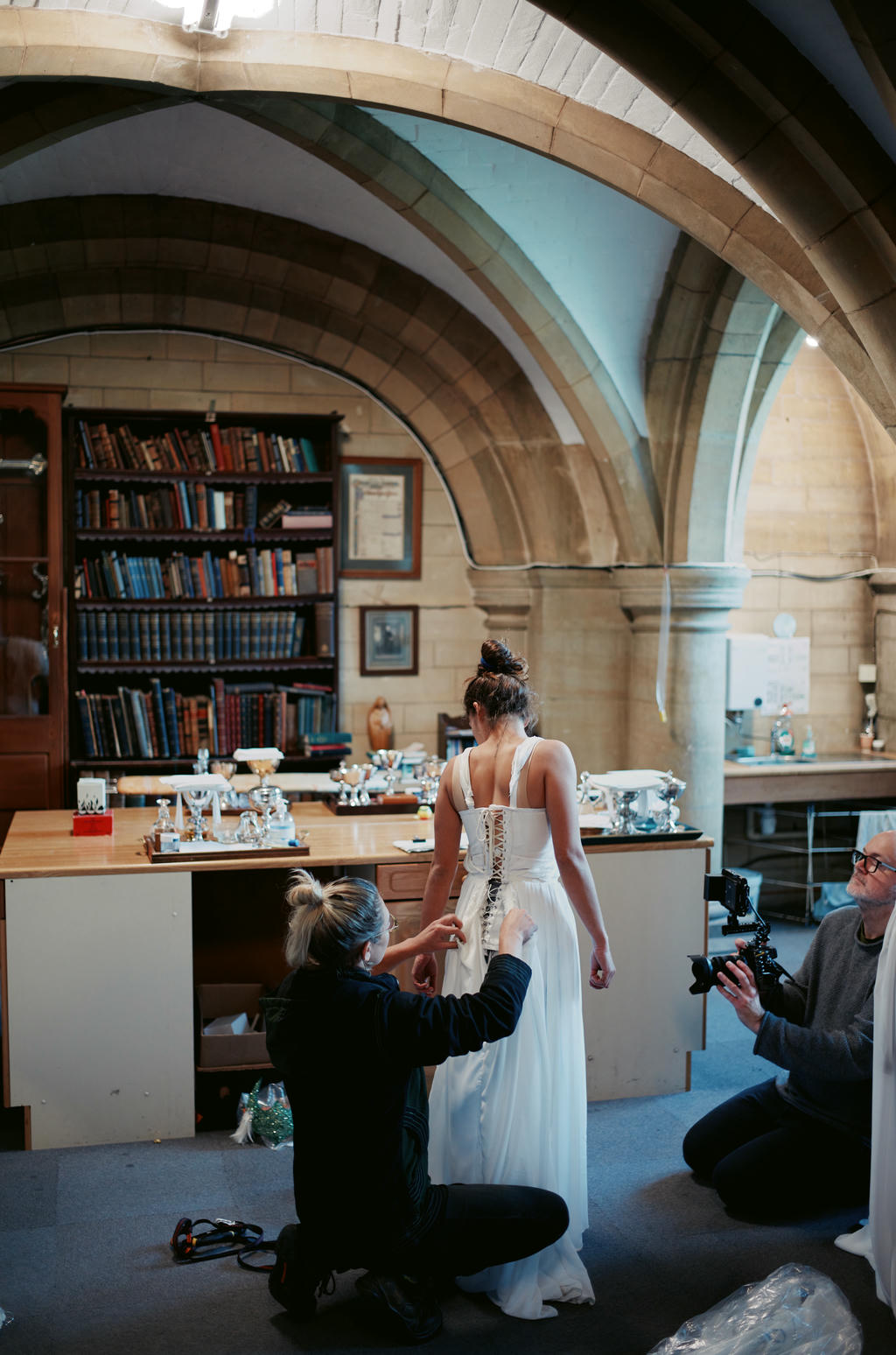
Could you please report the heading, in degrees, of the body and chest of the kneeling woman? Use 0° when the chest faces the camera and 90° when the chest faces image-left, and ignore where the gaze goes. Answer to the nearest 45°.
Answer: approximately 225°

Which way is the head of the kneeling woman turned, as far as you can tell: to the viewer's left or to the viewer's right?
to the viewer's right

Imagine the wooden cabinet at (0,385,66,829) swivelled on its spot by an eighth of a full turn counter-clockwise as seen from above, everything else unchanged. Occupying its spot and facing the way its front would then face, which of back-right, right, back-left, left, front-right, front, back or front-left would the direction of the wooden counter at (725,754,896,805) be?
front-left

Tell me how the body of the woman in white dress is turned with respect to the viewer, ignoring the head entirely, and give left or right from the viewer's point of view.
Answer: facing away from the viewer

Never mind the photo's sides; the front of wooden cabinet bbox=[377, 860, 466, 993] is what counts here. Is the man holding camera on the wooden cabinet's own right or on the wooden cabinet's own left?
on the wooden cabinet's own left

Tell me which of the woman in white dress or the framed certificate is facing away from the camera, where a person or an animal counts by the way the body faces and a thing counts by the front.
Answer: the woman in white dress
